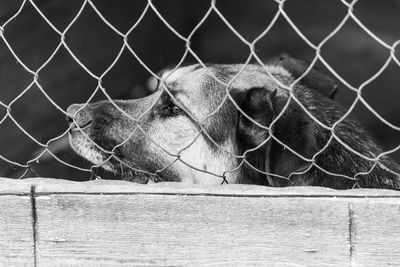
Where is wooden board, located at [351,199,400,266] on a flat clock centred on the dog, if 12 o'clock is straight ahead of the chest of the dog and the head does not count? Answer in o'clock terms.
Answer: The wooden board is roughly at 8 o'clock from the dog.

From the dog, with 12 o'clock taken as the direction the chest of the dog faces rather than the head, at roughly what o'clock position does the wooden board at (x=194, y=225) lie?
The wooden board is roughly at 9 o'clock from the dog.

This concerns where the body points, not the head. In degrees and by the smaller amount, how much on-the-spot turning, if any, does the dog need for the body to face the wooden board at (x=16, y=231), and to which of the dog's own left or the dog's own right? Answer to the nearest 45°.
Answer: approximately 45° to the dog's own left

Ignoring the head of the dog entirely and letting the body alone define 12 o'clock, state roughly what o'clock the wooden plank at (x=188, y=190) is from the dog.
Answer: The wooden plank is roughly at 9 o'clock from the dog.

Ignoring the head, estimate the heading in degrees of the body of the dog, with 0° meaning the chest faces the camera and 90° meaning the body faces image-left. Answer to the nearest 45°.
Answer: approximately 90°
